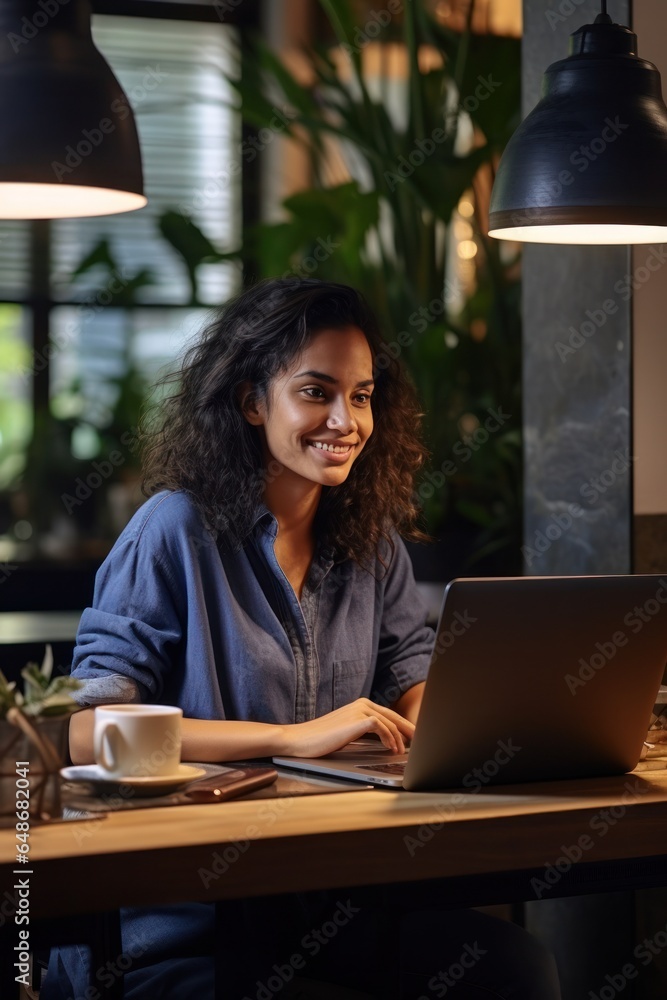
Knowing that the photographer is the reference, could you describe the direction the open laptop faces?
facing away from the viewer and to the left of the viewer

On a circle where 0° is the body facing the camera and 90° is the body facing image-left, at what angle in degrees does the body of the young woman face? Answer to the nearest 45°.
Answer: approximately 315°

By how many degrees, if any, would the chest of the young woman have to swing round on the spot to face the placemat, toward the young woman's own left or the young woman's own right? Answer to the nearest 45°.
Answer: approximately 45° to the young woman's own right

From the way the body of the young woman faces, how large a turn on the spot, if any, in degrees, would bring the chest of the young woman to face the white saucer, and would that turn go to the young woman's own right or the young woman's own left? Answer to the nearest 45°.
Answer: approximately 45° to the young woman's own right

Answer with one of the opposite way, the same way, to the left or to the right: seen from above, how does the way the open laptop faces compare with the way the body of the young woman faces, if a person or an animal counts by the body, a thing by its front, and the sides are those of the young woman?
the opposite way

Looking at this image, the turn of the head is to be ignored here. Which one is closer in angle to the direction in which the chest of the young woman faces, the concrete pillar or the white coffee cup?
the white coffee cup

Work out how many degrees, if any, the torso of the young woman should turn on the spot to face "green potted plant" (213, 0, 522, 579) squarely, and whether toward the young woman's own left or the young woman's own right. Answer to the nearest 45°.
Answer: approximately 135° to the young woman's own left

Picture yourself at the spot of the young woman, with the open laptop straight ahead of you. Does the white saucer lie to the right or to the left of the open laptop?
right

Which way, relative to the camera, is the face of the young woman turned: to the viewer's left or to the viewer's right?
to the viewer's right
